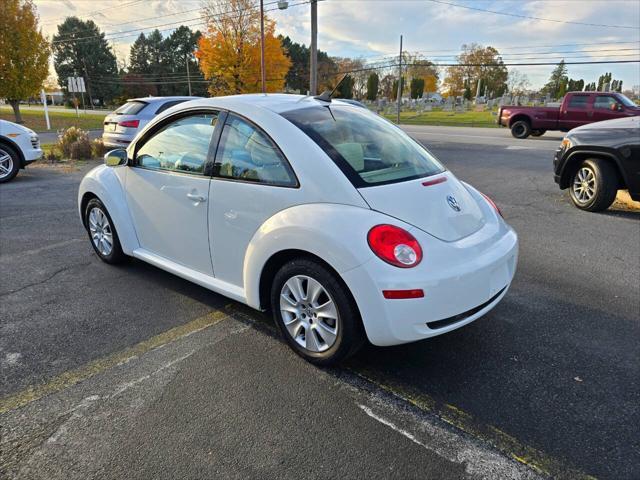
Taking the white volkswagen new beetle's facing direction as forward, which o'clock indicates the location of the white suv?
The white suv is roughly at 12 o'clock from the white volkswagen new beetle.

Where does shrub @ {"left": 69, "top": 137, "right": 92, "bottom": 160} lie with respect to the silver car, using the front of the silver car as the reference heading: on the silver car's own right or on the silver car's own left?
on the silver car's own left

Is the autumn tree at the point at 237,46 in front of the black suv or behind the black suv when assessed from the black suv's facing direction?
in front

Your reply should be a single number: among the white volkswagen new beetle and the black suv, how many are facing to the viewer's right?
0

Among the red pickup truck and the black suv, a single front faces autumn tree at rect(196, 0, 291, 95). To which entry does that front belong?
the black suv

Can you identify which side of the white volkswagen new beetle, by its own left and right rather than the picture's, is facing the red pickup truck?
right

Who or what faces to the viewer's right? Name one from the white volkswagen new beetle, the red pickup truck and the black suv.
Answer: the red pickup truck

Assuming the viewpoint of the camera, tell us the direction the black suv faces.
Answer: facing away from the viewer and to the left of the viewer

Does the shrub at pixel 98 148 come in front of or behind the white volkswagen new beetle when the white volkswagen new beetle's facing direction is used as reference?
in front

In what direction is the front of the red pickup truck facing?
to the viewer's right

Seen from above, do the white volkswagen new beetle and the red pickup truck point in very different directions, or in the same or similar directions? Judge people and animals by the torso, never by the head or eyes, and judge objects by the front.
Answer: very different directions

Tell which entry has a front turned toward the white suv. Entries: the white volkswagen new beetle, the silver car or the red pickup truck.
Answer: the white volkswagen new beetle
